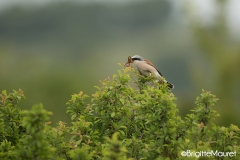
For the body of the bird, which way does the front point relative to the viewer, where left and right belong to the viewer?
facing to the left of the viewer
